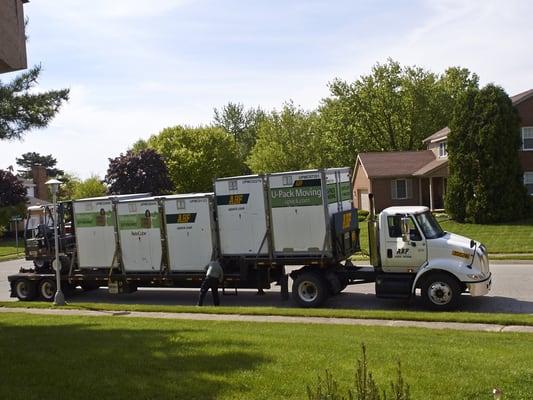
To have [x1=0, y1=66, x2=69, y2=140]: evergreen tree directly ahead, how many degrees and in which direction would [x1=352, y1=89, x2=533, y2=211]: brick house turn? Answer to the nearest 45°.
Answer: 0° — it already faces it

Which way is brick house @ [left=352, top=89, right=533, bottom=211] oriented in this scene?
toward the camera

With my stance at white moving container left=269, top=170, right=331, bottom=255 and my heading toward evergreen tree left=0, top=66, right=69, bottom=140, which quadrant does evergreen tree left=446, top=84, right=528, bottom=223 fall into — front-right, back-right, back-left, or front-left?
back-right

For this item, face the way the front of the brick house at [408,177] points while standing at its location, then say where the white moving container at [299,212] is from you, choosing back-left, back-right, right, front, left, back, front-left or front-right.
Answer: front

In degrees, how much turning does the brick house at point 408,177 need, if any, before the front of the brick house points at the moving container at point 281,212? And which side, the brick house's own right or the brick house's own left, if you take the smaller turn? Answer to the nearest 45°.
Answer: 0° — it already faces it

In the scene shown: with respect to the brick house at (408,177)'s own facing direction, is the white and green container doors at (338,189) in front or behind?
in front

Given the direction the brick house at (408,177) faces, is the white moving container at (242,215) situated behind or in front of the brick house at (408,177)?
in front

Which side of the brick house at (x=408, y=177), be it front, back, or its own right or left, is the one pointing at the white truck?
front

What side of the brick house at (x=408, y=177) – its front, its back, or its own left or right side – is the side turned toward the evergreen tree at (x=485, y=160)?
left

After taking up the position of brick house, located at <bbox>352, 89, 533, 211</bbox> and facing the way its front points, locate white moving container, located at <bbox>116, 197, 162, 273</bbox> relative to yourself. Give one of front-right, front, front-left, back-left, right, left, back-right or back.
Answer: front

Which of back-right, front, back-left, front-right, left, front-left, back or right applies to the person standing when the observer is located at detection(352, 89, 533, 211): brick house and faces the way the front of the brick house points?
front
